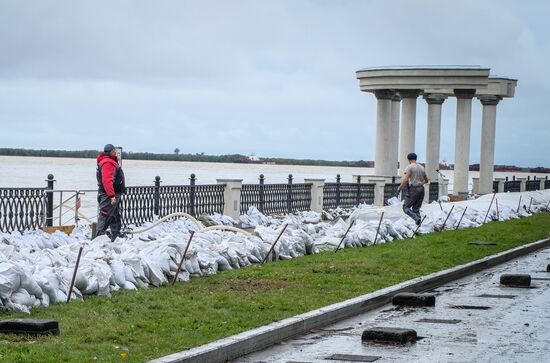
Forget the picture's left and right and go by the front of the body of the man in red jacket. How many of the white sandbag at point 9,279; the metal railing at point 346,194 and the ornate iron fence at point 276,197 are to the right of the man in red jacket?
1

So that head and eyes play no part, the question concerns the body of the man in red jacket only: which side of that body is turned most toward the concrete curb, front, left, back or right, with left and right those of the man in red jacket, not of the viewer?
right

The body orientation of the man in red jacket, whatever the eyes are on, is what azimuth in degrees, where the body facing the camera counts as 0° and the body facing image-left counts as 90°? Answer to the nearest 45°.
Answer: approximately 270°

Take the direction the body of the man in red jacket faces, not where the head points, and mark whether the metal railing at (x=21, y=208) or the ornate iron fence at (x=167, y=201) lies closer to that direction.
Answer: the ornate iron fence

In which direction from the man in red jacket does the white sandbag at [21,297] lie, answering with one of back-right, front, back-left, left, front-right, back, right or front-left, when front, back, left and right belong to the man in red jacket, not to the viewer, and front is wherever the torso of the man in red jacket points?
right

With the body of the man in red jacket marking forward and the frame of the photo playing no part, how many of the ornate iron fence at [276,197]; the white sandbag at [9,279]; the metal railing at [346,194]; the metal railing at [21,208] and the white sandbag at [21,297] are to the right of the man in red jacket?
2

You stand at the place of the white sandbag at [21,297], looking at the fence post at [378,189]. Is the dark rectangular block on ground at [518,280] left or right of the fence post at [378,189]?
right

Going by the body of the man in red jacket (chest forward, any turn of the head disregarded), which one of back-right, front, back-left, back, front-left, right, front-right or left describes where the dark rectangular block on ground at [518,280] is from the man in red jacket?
front-right
